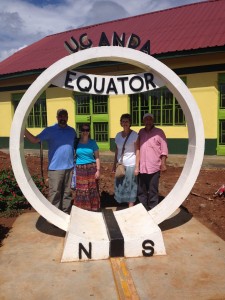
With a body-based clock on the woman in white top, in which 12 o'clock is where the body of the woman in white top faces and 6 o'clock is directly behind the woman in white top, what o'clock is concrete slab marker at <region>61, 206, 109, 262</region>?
The concrete slab marker is roughly at 1 o'clock from the woman in white top.

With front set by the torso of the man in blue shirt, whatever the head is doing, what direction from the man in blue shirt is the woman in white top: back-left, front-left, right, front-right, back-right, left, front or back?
left

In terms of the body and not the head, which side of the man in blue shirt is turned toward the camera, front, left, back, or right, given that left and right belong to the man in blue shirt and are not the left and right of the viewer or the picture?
front

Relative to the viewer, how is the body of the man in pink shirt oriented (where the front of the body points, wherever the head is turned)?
toward the camera

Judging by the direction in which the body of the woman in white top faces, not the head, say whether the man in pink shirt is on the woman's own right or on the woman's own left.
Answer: on the woman's own left

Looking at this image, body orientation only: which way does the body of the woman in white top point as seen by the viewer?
toward the camera

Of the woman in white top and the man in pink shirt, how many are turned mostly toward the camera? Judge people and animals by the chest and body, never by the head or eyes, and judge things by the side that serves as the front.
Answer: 2
